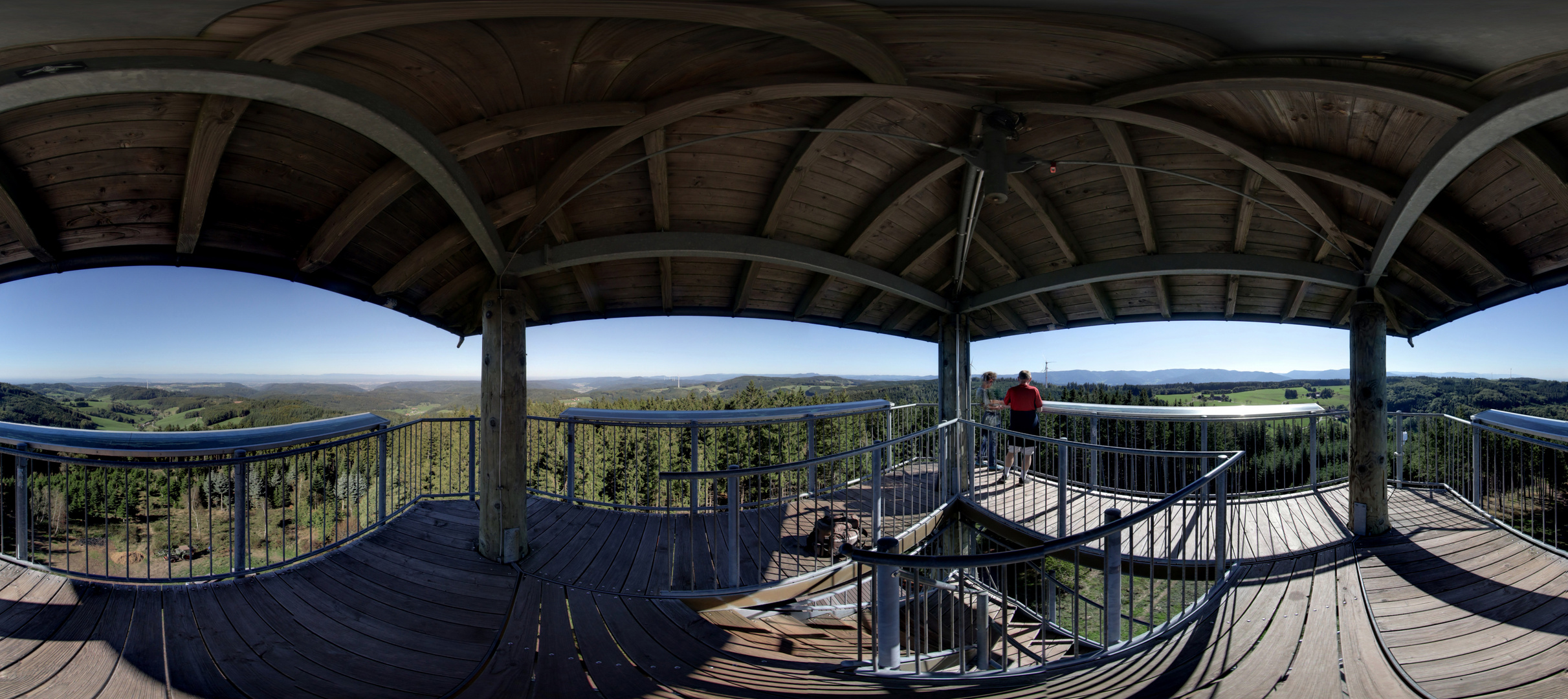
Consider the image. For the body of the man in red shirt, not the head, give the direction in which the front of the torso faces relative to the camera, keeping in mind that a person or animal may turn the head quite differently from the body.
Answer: away from the camera

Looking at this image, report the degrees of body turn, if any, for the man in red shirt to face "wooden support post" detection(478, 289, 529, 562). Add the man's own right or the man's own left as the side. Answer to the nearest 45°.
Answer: approximately 135° to the man's own left

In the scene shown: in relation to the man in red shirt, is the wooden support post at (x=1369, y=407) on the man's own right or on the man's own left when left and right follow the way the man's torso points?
on the man's own right

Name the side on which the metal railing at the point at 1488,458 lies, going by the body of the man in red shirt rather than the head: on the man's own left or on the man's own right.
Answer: on the man's own right

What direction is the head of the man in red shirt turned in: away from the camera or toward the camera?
away from the camera

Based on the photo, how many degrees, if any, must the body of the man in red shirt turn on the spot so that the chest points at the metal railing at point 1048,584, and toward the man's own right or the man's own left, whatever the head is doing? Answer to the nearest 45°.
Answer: approximately 180°

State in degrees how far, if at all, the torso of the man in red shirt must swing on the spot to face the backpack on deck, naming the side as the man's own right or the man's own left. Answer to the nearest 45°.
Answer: approximately 135° to the man's own left

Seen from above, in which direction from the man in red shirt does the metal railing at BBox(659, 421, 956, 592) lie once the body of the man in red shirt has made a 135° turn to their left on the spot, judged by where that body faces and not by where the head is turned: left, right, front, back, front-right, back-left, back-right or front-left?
front
